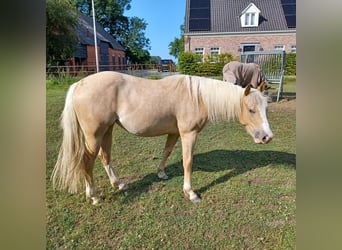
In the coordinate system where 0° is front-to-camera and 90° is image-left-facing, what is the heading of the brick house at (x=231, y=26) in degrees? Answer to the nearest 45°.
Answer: approximately 0°

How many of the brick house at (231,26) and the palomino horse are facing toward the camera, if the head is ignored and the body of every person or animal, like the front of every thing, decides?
1

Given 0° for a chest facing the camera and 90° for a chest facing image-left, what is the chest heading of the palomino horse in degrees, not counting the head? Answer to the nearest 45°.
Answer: approximately 270°

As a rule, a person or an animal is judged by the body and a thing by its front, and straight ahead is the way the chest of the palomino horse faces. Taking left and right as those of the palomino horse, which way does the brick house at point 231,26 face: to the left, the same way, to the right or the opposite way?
to the right
